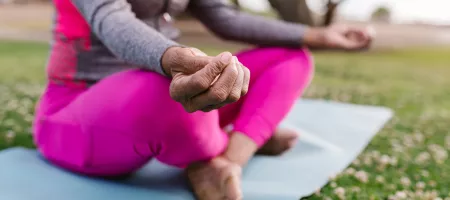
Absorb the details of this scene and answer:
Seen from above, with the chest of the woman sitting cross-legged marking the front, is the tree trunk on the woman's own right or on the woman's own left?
on the woman's own left

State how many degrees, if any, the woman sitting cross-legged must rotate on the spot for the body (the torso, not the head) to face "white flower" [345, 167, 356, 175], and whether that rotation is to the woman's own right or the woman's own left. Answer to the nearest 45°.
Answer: approximately 45° to the woman's own left

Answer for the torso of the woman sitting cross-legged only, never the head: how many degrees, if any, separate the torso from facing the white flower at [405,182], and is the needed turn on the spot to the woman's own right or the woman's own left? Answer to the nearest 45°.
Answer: approximately 45° to the woman's own left

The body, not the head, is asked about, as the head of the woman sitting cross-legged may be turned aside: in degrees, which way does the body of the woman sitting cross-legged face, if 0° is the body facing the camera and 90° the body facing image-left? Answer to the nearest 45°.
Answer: approximately 315°

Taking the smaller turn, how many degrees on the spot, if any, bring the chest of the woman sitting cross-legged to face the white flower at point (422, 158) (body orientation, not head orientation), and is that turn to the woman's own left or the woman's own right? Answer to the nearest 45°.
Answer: approximately 45° to the woman's own left

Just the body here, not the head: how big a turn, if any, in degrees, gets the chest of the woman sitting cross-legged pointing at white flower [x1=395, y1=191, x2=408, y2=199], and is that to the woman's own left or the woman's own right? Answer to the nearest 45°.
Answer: approximately 45° to the woman's own left

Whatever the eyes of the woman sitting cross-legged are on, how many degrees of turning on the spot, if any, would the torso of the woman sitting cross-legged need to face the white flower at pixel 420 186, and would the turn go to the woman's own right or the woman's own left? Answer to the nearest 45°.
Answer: approximately 45° to the woman's own left
